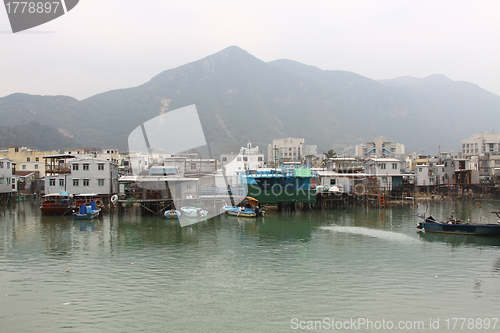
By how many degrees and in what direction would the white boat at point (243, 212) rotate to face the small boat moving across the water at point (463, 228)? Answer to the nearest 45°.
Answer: approximately 135° to its left

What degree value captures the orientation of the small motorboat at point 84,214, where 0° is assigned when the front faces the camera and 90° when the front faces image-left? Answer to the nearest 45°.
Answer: approximately 45°

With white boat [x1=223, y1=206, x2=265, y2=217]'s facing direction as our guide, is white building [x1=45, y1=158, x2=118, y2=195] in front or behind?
in front

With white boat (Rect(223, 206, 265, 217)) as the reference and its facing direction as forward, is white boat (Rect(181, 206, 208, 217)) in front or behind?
in front

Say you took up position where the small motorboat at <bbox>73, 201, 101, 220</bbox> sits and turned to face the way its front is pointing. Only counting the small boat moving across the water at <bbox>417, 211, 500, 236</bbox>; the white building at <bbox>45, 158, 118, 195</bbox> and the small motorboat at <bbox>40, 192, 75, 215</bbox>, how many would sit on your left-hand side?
1

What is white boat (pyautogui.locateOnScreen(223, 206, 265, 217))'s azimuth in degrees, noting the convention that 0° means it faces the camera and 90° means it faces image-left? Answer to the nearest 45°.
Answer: approximately 90°

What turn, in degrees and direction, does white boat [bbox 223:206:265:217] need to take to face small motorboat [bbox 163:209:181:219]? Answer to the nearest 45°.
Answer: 0° — it already faces it

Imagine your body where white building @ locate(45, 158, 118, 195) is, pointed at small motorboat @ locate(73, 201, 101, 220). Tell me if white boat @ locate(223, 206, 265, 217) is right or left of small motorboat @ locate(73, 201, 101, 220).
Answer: left

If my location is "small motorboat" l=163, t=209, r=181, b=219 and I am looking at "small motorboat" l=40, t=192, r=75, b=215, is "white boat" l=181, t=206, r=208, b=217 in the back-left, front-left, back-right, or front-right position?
back-right
